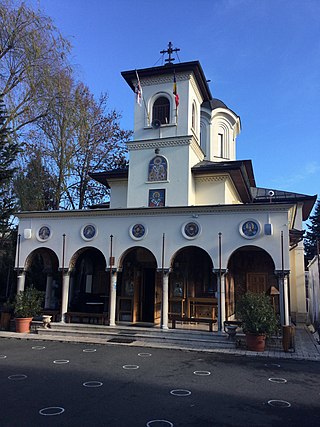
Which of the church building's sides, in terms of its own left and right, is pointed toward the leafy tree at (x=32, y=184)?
right

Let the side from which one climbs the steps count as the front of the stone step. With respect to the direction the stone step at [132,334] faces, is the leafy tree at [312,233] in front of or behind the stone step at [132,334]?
behind

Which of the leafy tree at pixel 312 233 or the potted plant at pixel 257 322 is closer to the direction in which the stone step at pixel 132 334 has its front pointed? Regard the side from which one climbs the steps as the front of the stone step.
the potted plant

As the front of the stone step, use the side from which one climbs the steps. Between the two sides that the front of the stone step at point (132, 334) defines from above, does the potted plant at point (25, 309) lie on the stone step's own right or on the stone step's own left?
on the stone step's own right

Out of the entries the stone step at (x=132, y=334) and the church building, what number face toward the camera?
2

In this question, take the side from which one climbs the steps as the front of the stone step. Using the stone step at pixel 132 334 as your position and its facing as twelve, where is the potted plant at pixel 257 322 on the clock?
The potted plant is roughly at 10 o'clock from the stone step.

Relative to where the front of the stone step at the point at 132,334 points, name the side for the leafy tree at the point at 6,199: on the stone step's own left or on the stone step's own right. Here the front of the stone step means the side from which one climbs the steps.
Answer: on the stone step's own right

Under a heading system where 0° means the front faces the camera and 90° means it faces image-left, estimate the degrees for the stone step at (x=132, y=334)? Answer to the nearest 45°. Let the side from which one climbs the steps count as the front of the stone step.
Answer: approximately 0°

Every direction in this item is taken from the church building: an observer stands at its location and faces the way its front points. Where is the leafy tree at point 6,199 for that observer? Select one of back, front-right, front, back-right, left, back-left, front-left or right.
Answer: right
